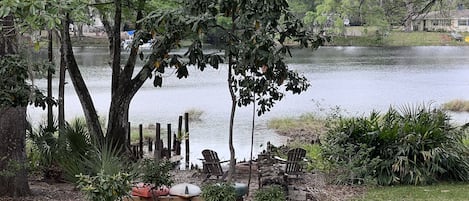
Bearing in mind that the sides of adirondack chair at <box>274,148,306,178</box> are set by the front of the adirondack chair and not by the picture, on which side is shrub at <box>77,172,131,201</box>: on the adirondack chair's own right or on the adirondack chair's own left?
on the adirondack chair's own left

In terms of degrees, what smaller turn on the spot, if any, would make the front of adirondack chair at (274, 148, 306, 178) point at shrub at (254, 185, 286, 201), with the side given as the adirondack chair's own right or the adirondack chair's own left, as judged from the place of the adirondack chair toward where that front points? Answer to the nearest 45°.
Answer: approximately 135° to the adirondack chair's own left

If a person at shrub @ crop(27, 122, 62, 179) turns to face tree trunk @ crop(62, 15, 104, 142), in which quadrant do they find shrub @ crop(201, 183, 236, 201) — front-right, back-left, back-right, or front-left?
back-right

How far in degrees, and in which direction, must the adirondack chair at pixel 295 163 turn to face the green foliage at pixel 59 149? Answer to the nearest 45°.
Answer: approximately 45° to its left

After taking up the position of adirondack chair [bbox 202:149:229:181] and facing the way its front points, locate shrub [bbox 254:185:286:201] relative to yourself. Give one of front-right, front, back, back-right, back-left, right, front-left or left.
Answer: back-right

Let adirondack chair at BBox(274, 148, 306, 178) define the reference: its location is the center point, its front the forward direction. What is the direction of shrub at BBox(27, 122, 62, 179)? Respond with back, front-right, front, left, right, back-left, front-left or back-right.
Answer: front-left

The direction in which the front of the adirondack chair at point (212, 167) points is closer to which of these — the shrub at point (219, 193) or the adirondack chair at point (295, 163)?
the adirondack chair

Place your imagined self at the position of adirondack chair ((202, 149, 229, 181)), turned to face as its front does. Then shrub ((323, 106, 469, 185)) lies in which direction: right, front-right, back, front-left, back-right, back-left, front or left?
front-right

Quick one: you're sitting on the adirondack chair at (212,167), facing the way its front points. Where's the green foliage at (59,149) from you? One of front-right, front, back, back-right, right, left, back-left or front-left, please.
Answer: back-left

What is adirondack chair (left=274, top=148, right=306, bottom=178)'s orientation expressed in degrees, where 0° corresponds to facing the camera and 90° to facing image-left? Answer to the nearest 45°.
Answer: approximately 135°

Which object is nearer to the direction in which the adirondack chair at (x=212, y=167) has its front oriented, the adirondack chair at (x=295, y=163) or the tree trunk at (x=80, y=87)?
the adirondack chair

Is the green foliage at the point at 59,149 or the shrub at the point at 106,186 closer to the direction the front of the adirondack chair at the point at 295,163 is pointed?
the green foliage

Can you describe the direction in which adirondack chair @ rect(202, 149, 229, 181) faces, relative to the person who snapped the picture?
facing away from the viewer and to the right of the viewer

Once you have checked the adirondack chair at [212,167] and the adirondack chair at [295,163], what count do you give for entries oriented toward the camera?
0

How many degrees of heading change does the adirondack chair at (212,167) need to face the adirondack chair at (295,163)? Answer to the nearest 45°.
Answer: approximately 45° to its right

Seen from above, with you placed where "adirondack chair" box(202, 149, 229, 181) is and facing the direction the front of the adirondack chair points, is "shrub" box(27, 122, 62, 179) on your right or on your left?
on your left

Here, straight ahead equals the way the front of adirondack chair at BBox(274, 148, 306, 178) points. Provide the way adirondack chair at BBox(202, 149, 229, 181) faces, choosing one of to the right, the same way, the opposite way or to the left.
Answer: to the right
